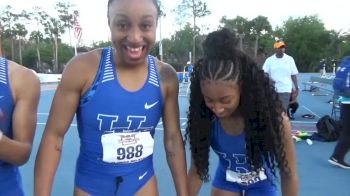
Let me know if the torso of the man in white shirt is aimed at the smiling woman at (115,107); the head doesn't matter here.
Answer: yes

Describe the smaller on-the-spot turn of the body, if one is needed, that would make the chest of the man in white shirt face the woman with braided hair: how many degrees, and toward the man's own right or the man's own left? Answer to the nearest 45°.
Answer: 0° — they already face them

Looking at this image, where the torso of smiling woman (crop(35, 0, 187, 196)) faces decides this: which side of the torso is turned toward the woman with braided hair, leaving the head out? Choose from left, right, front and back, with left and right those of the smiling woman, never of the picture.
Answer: left

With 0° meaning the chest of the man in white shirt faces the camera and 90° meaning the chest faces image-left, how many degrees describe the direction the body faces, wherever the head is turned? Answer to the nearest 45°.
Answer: approximately 0°

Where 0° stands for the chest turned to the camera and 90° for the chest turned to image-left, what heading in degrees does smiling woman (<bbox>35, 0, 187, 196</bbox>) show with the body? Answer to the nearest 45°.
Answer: approximately 0°

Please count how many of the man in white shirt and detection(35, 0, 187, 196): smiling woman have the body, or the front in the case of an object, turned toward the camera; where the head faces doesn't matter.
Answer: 2

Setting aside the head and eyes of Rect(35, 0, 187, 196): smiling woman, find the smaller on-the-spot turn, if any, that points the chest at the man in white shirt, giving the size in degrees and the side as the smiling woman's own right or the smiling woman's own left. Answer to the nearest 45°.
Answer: approximately 135° to the smiling woman's own left

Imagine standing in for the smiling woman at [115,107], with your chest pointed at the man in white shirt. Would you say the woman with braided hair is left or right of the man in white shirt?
right

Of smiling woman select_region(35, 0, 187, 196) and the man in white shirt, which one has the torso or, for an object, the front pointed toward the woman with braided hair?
the man in white shirt
